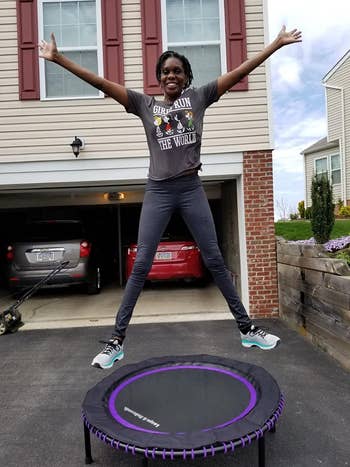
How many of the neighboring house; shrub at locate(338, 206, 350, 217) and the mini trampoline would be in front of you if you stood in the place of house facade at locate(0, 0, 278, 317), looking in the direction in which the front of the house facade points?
1

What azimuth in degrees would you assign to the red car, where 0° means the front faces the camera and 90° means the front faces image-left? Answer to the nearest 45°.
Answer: approximately 180°

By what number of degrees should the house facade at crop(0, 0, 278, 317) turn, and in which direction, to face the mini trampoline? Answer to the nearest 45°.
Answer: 0° — it already faces it

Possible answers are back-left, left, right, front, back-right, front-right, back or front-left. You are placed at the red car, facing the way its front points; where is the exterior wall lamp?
back-left

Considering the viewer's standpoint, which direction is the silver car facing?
facing away from the viewer

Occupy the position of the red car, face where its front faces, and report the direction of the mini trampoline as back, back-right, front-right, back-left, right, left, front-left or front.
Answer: back

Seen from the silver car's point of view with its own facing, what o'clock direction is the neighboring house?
The neighboring house is roughly at 2 o'clock from the silver car.

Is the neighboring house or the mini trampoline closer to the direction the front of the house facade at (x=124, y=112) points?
the mini trampoline

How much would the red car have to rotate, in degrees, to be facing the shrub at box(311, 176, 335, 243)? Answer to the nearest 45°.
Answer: approximately 135° to its right

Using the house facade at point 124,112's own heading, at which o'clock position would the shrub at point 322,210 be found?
The shrub is roughly at 9 o'clock from the house facade.

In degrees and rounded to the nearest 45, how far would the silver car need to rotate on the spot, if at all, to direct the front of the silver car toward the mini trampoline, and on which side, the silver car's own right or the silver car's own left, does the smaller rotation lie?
approximately 180°

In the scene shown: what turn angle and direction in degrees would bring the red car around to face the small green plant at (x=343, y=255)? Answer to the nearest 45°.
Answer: approximately 135° to its right

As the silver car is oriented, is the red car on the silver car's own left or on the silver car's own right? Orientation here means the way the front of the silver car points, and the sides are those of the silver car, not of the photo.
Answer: on the silver car's own right
